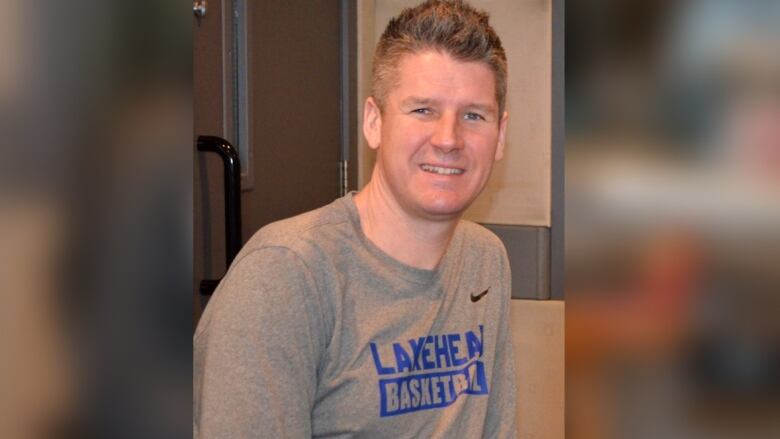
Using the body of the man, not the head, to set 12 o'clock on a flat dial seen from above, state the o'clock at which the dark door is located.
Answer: The dark door is roughly at 7 o'clock from the man.

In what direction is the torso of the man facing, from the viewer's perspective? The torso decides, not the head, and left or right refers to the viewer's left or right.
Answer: facing the viewer and to the right of the viewer
